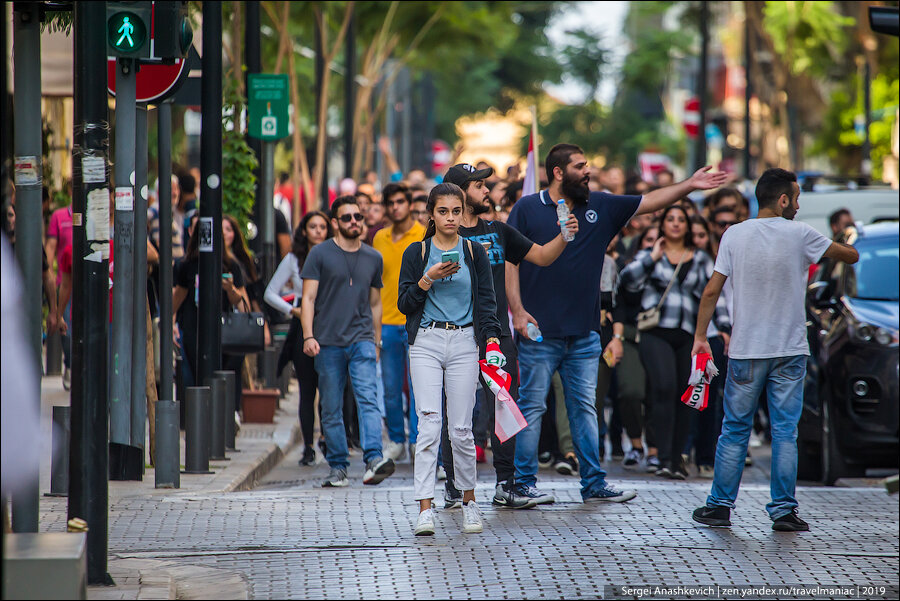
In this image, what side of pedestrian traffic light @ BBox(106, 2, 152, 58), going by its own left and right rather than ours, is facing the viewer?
front

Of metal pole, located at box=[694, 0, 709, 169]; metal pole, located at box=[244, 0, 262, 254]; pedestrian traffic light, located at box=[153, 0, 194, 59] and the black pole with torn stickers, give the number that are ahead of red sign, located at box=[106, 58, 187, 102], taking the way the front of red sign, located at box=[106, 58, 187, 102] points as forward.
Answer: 2

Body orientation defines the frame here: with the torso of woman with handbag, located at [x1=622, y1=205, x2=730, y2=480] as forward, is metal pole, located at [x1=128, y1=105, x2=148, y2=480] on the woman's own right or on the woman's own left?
on the woman's own right

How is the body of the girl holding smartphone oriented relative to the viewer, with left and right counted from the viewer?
facing the viewer

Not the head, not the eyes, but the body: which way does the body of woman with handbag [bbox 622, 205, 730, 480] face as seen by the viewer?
toward the camera

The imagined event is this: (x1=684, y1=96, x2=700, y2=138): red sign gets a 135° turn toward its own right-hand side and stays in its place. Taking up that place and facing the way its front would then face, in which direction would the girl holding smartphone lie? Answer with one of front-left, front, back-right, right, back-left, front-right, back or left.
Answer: back

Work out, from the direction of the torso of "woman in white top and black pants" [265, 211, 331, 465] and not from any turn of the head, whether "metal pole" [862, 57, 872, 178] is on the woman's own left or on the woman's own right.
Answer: on the woman's own left

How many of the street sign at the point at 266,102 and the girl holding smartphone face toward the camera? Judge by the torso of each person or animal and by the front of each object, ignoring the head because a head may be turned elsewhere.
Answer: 2

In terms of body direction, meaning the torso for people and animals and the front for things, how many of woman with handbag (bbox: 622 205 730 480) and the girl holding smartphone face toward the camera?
2

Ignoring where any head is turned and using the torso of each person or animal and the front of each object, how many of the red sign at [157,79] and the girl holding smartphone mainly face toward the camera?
2

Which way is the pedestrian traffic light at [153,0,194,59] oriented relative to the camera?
to the viewer's right

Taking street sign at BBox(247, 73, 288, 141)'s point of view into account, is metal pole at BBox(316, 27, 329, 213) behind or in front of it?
behind

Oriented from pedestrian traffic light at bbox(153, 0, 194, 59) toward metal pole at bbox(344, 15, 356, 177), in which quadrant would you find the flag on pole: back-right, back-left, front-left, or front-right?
front-right

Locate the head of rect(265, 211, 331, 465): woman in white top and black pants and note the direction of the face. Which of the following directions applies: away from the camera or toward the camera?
toward the camera

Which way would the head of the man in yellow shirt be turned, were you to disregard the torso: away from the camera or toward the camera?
toward the camera
